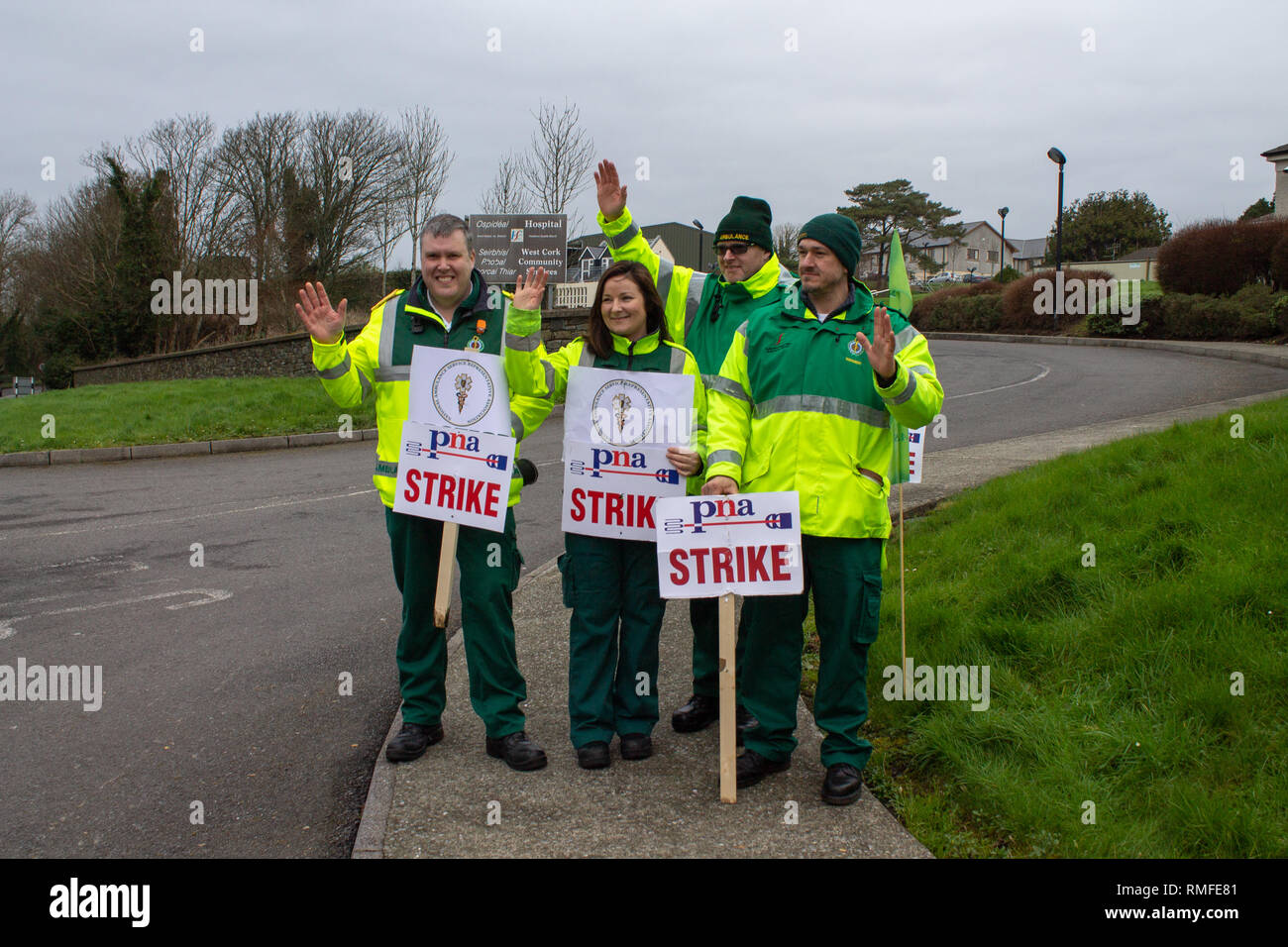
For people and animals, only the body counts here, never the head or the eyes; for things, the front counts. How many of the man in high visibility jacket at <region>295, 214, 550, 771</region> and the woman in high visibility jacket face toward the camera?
2

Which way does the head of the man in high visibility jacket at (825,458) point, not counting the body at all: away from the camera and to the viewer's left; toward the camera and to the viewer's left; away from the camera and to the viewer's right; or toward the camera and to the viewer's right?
toward the camera and to the viewer's left

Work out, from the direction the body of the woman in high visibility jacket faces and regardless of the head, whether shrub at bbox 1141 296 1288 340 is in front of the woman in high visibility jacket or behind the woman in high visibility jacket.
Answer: behind

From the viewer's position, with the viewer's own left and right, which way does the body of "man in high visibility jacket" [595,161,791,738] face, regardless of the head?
facing the viewer and to the left of the viewer

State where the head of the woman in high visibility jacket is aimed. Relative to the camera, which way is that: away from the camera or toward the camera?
toward the camera

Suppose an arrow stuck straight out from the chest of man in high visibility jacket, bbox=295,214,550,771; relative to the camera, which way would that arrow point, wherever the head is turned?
toward the camera

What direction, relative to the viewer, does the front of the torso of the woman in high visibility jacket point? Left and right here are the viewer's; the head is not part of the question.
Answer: facing the viewer
